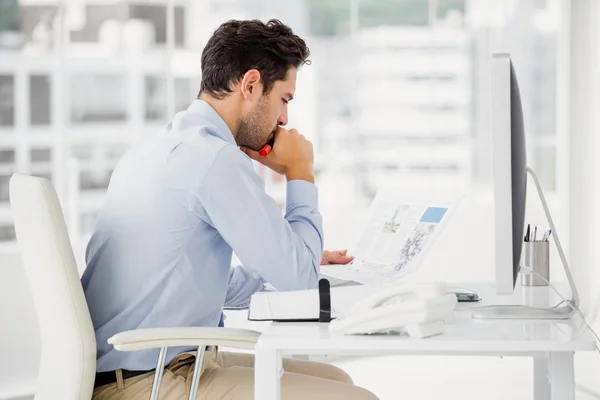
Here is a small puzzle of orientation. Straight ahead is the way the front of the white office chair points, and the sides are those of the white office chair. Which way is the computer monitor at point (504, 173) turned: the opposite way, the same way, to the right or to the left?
the opposite way

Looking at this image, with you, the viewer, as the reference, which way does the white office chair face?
facing to the right of the viewer

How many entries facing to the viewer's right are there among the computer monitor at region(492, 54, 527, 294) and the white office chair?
1

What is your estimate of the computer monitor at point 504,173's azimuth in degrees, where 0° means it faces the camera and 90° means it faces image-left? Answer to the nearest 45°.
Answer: approximately 90°
